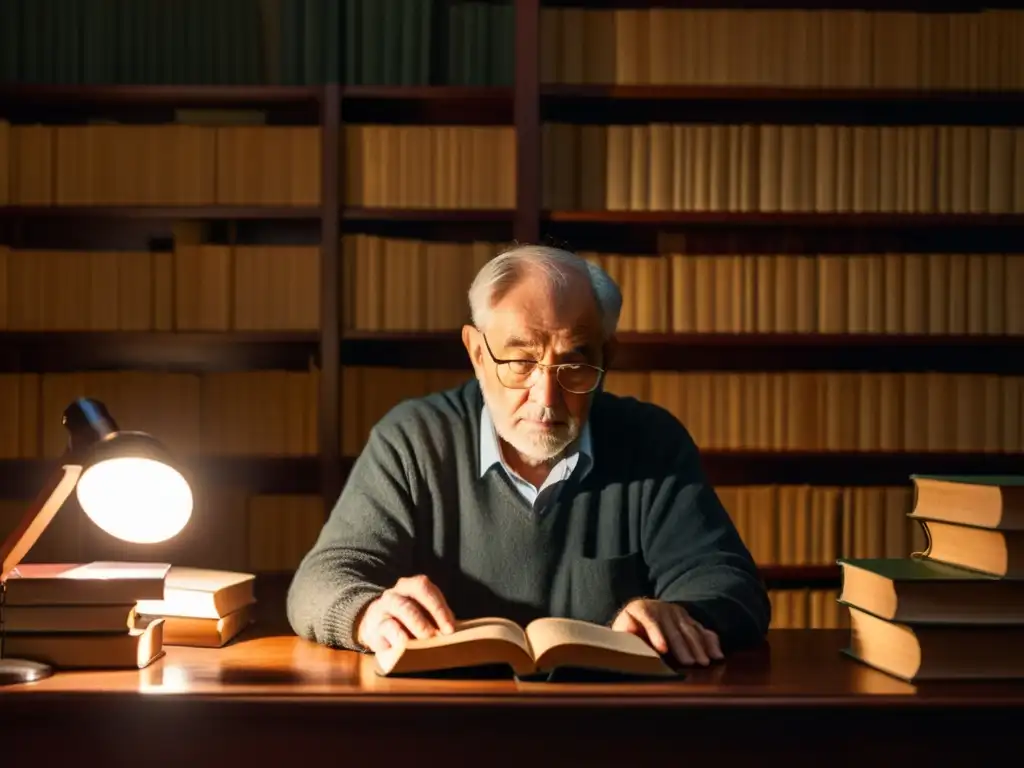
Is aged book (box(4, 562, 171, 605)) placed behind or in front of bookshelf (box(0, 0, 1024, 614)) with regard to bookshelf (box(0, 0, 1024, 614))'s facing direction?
in front

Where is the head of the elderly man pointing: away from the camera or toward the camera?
toward the camera

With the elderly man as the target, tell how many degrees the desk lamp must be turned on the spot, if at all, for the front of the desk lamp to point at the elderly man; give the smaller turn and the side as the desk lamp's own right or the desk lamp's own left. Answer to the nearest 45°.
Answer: approximately 90° to the desk lamp's own left

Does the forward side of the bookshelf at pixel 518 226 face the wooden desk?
yes

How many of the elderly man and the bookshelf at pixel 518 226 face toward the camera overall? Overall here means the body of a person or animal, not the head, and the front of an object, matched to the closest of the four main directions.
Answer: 2

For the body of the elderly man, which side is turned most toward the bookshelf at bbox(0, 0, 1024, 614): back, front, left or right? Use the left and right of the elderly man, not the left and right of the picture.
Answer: back

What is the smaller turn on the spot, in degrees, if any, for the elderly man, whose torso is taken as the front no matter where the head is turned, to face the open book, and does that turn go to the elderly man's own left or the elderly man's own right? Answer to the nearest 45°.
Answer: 0° — they already face it

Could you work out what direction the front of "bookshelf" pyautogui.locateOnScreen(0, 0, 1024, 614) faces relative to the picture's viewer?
facing the viewer

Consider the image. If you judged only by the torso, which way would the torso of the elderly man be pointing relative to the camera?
toward the camera
